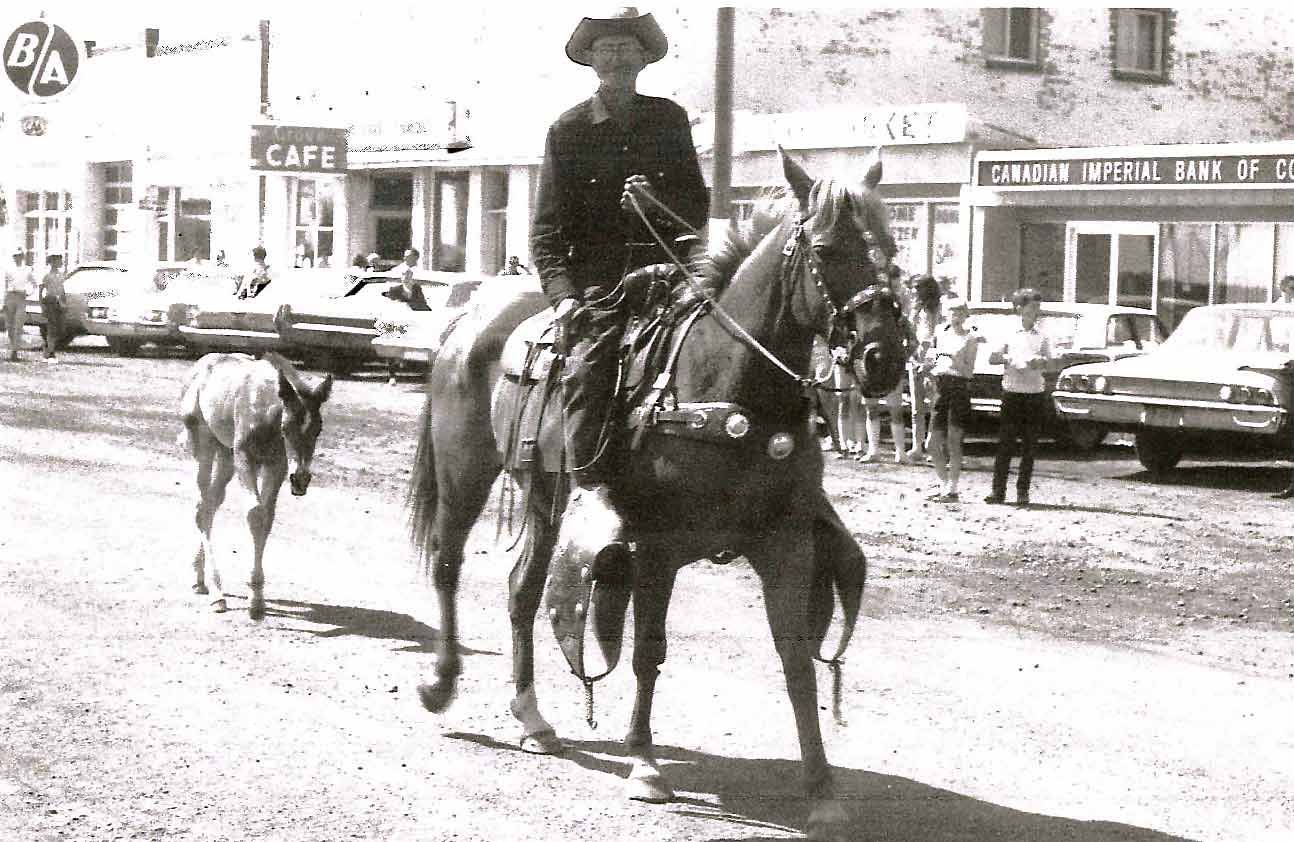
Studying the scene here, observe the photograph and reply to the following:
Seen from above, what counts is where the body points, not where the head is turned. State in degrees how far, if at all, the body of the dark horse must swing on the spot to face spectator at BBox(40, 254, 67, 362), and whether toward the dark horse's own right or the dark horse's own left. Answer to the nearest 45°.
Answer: approximately 135° to the dark horse's own left

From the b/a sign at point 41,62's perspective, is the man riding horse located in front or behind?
in front

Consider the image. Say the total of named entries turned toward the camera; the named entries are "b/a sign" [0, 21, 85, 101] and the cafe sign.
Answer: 2

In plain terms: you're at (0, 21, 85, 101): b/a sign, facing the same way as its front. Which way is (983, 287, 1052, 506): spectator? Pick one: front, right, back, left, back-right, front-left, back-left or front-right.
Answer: left

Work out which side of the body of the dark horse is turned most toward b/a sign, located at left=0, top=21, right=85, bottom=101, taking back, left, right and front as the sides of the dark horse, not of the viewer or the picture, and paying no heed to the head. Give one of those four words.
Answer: back

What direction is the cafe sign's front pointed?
toward the camera

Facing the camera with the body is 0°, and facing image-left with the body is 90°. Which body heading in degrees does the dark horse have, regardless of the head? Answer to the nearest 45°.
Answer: approximately 315°

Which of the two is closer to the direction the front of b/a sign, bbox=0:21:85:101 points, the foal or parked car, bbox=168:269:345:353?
the foal

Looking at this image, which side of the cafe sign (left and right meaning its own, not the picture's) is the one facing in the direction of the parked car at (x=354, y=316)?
front

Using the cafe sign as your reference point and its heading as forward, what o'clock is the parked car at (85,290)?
The parked car is roughly at 1 o'clock from the cafe sign.

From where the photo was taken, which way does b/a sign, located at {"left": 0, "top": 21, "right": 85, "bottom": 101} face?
toward the camera

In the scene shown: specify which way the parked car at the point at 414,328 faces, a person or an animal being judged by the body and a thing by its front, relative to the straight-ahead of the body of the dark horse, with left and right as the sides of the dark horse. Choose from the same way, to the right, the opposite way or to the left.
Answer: to the right
